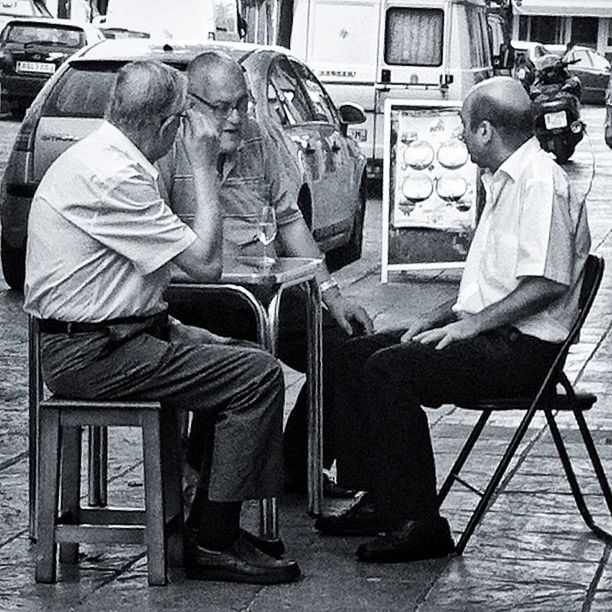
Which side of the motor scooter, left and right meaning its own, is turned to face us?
back

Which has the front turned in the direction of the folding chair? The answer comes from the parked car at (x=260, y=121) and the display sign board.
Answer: the display sign board

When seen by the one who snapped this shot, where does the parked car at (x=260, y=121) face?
facing away from the viewer and to the right of the viewer

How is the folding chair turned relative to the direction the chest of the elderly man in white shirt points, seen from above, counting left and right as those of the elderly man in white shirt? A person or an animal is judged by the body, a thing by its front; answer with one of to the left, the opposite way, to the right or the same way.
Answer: the opposite way

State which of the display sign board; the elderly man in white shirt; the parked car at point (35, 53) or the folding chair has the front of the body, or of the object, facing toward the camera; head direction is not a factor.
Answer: the display sign board

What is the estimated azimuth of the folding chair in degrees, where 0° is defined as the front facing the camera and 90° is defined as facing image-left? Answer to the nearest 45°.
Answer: approximately 90°

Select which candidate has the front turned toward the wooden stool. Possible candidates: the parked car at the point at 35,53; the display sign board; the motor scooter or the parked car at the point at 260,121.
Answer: the display sign board

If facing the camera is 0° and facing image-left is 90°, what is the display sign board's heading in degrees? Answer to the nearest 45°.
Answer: approximately 0°

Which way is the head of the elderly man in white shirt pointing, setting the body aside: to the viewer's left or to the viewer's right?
to the viewer's right

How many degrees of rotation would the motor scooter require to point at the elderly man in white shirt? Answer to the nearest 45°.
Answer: approximately 180°

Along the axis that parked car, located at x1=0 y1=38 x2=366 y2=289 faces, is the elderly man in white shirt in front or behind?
behind

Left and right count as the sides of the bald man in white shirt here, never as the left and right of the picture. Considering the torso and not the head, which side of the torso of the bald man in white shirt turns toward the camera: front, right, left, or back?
left

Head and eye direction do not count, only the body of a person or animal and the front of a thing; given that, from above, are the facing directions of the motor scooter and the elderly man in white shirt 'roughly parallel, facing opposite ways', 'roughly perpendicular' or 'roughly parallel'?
roughly perpendicular

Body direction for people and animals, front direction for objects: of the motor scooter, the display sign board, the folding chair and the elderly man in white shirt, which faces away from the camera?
the motor scooter
